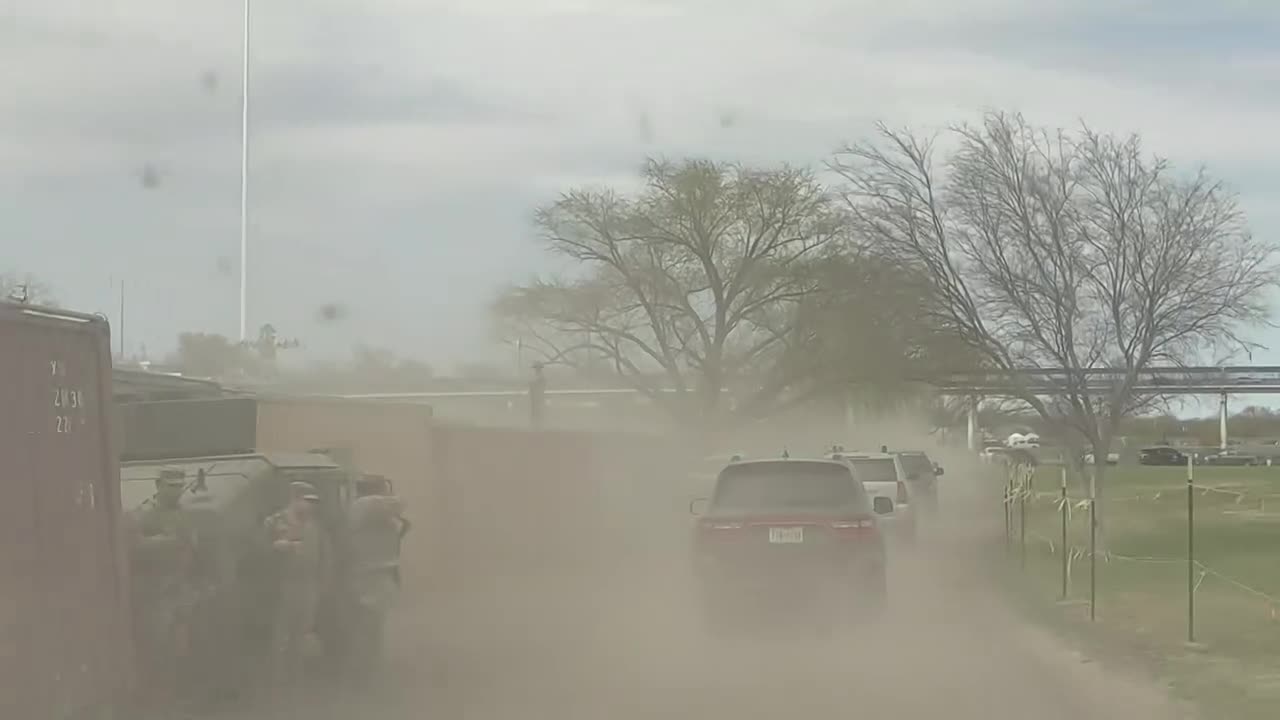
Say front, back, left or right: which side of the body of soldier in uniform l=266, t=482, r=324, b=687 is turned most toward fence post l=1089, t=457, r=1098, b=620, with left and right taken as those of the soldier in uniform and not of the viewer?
left

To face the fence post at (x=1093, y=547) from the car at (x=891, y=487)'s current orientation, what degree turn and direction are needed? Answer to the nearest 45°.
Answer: approximately 180°

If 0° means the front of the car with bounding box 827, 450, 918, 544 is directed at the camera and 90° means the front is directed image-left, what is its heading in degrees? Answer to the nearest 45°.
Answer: approximately 180°

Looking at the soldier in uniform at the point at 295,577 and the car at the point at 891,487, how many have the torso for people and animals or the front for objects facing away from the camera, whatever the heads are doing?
1

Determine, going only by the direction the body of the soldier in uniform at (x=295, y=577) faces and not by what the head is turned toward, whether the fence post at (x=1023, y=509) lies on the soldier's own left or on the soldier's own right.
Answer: on the soldier's own left

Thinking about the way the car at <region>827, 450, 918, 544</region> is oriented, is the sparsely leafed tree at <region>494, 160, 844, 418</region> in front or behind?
in front

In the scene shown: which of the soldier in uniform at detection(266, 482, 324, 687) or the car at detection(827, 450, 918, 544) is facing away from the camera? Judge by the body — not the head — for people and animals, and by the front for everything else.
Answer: the car

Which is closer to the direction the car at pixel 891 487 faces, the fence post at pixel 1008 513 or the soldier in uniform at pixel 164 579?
the fence post
